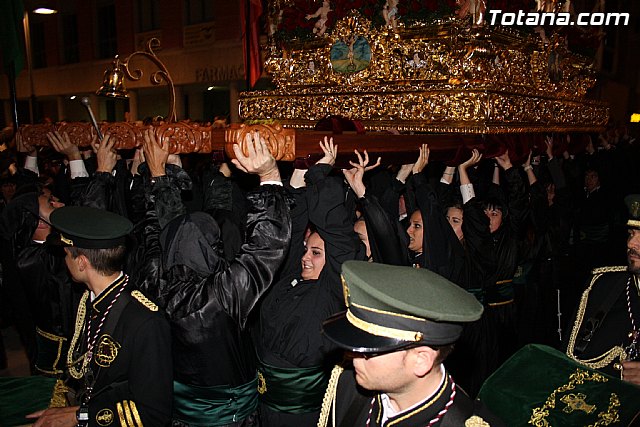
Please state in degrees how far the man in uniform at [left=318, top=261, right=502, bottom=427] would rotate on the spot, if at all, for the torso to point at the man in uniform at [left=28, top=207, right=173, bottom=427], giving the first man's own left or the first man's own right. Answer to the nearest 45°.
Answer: approximately 45° to the first man's own right

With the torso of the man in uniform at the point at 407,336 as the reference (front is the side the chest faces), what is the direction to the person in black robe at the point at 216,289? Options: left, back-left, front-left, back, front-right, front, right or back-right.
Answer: right

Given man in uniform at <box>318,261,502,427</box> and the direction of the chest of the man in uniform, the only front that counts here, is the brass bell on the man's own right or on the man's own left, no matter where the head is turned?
on the man's own right

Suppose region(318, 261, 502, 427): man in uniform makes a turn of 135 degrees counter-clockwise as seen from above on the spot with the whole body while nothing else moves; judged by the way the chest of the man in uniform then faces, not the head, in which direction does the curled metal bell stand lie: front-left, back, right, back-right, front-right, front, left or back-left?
back-left

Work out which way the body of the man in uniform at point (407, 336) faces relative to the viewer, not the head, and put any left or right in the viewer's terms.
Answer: facing the viewer and to the left of the viewer

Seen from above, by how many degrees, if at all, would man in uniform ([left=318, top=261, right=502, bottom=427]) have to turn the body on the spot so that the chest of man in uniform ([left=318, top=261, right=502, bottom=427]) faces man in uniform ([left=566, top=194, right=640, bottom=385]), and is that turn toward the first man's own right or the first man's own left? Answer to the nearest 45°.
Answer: approximately 180°
